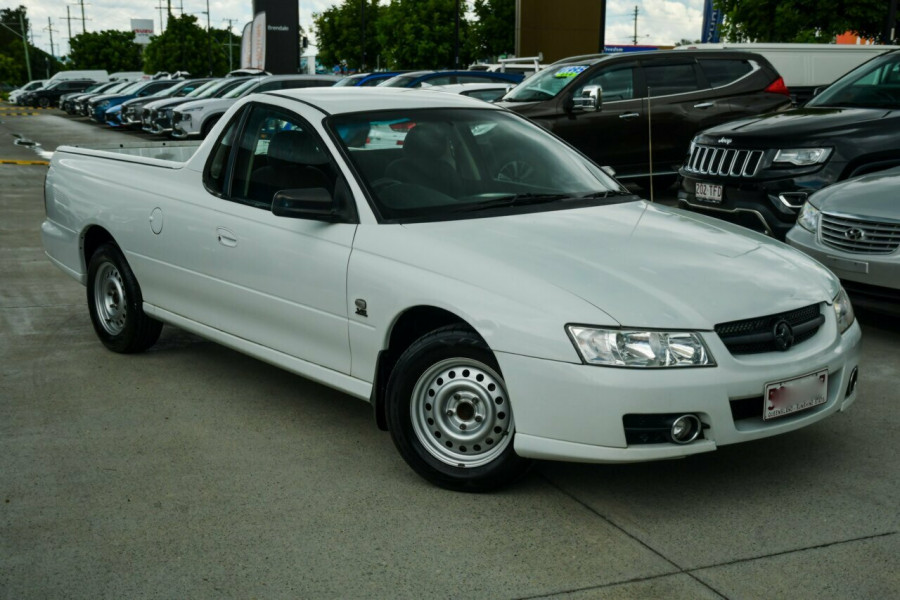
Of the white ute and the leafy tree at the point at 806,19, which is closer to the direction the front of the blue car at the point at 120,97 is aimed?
the white ute

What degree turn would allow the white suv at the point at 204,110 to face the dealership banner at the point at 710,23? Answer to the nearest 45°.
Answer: approximately 180°

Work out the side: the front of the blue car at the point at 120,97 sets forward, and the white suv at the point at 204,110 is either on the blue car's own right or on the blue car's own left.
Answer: on the blue car's own left

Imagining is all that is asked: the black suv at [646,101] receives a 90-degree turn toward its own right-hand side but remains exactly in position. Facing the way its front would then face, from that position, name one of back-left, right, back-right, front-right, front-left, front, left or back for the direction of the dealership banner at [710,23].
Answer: front-right

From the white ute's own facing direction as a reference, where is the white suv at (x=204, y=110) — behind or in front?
behind

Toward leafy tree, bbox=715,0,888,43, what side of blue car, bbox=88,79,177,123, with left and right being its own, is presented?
left

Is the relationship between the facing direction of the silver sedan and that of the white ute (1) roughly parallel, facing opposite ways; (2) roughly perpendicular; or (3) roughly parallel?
roughly perpendicular

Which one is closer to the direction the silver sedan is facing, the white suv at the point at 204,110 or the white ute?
the white ute

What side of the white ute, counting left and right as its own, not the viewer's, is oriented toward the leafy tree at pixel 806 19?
left

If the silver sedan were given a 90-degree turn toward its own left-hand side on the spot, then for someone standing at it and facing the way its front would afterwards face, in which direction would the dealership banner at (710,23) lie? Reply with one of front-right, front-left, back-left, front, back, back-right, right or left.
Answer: back-left

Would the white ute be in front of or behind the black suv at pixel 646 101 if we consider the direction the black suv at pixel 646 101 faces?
in front
